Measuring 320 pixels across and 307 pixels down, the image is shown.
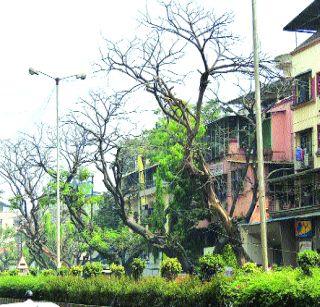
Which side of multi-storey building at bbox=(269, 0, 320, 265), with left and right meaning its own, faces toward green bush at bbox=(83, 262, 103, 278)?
front

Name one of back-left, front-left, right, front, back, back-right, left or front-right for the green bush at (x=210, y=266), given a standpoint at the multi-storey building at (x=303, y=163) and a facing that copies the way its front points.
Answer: front-left

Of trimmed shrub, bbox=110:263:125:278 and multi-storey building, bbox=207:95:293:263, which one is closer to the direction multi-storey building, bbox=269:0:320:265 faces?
the trimmed shrub

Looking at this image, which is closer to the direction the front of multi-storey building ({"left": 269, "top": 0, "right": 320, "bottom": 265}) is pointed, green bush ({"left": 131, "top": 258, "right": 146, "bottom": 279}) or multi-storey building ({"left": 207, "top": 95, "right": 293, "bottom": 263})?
the green bush

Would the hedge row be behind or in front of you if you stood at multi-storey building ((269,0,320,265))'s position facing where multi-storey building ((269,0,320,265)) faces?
in front

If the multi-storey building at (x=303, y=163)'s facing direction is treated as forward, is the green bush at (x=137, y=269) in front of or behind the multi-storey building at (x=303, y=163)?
in front

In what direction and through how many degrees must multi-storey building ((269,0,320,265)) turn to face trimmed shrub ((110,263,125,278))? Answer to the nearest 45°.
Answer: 0° — it already faces it

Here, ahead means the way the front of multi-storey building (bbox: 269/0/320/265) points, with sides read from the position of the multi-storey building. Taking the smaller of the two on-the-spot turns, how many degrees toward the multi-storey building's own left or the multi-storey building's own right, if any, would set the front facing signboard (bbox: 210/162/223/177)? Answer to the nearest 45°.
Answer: approximately 90° to the multi-storey building's own right

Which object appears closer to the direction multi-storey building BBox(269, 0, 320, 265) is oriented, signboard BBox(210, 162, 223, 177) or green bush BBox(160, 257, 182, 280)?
the green bush
